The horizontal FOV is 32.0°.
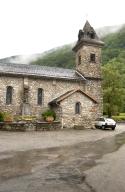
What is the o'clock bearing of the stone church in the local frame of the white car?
The stone church is roughly at 5 o'clock from the white car.
